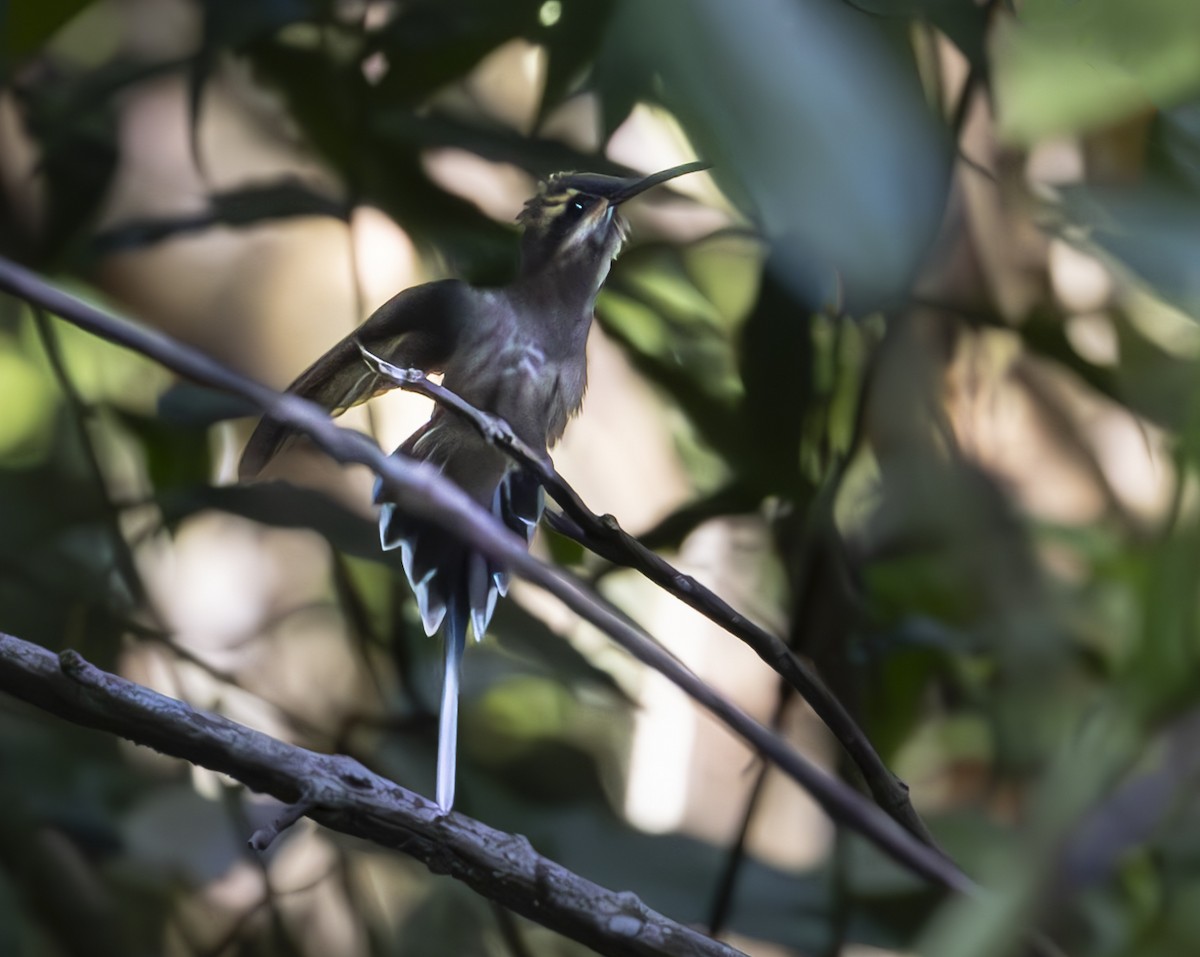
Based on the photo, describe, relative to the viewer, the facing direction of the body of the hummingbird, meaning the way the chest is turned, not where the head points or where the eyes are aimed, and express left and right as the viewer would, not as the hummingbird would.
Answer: facing the viewer and to the right of the viewer
